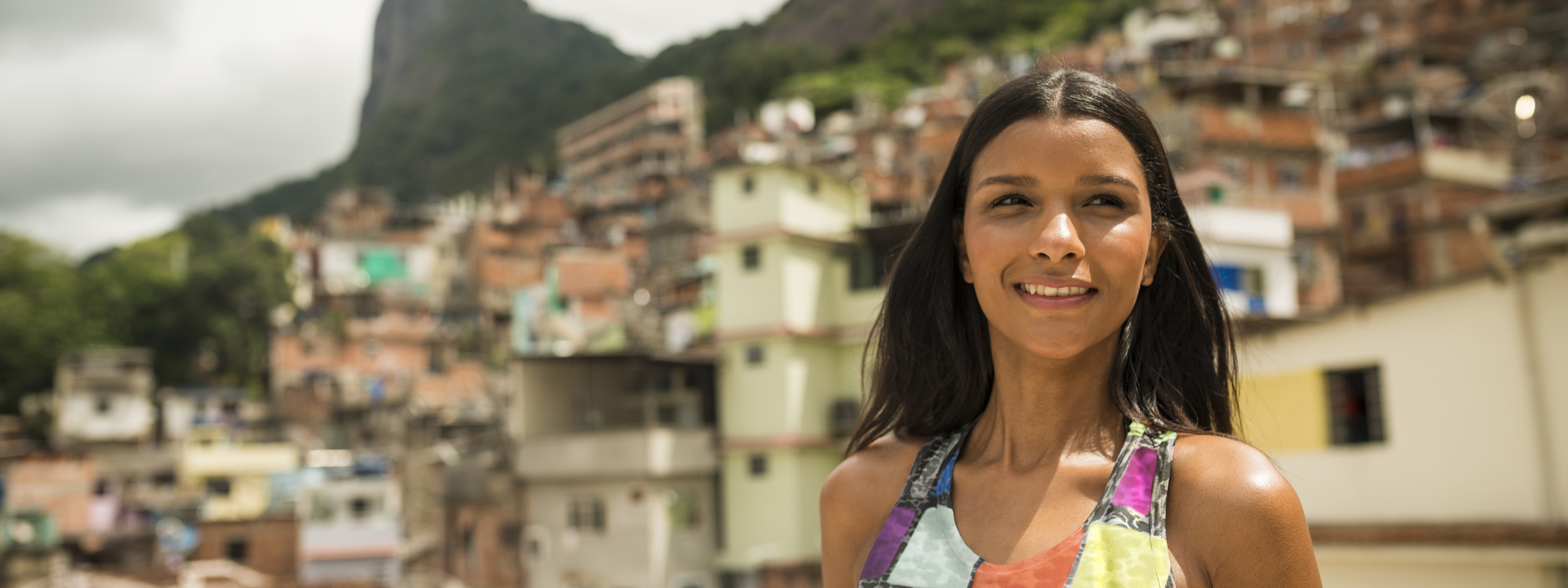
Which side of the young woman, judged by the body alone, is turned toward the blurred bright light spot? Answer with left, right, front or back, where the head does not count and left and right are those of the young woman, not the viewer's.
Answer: back

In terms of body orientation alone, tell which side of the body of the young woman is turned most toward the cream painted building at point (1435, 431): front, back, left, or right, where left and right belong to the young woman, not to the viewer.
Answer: back

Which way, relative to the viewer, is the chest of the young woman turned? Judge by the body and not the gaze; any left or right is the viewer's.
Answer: facing the viewer

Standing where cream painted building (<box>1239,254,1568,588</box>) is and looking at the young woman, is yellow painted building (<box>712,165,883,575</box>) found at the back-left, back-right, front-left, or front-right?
back-right

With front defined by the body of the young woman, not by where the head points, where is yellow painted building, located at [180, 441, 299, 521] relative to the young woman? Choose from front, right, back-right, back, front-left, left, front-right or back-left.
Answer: back-right

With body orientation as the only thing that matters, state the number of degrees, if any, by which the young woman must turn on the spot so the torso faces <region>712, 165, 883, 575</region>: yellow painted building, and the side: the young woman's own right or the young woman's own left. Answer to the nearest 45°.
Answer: approximately 180°
